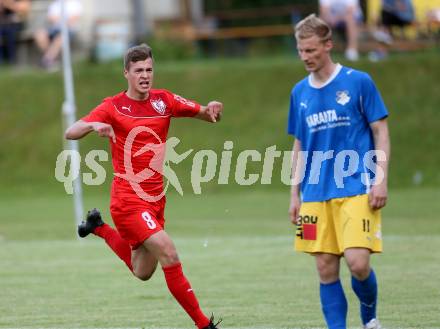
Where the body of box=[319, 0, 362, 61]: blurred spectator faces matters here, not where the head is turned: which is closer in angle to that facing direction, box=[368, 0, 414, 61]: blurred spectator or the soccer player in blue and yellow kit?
the soccer player in blue and yellow kit

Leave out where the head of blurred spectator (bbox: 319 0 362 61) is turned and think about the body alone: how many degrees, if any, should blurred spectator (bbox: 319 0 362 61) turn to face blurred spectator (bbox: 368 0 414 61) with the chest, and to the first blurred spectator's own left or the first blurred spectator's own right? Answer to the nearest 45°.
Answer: approximately 135° to the first blurred spectator's own left

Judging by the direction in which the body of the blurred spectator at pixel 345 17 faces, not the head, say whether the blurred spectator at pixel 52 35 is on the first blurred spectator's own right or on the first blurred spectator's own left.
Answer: on the first blurred spectator's own right

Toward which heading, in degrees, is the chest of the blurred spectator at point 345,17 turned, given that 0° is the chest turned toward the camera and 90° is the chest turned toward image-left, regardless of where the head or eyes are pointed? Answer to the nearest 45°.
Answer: approximately 0°

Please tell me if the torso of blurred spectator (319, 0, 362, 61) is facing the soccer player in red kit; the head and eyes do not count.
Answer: yes

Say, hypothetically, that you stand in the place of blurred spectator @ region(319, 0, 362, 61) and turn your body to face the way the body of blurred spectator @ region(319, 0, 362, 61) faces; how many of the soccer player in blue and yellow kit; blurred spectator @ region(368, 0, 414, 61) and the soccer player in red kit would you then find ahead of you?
2

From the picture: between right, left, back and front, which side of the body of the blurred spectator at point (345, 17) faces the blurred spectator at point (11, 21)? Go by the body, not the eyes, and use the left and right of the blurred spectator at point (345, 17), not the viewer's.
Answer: right

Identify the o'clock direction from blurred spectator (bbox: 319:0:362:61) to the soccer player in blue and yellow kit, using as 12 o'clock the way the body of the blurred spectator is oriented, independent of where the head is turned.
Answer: The soccer player in blue and yellow kit is roughly at 12 o'clock from the blurred spectator.
